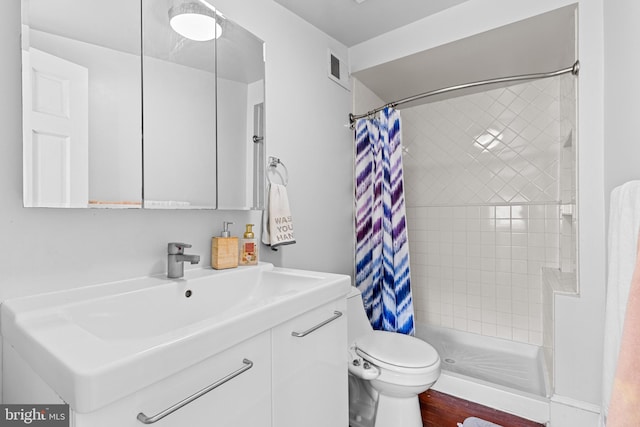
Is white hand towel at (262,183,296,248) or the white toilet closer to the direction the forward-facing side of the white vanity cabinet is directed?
the white toilet

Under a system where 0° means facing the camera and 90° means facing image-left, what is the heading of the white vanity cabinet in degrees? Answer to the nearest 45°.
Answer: approximately 315°

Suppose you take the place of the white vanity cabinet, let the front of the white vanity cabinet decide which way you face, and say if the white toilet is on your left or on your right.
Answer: on your left

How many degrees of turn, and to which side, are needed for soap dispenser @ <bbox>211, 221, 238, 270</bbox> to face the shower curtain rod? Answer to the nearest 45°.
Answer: approximately 45° to its left

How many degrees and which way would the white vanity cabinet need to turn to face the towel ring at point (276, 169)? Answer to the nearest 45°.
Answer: approximately 90° to its left
